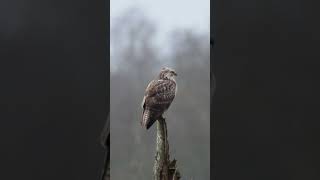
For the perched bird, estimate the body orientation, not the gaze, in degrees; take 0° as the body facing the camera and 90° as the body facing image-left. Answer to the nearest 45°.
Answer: approximately 225°
